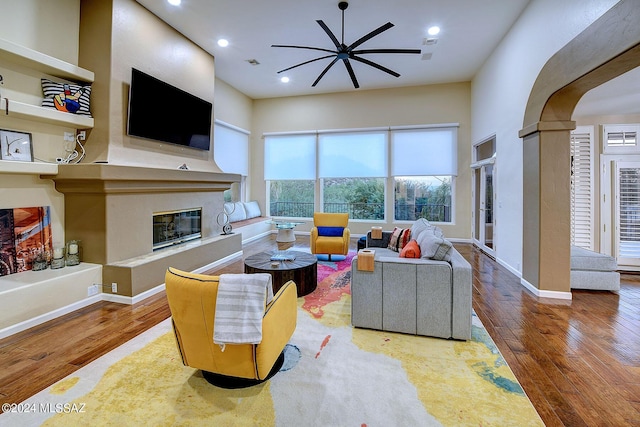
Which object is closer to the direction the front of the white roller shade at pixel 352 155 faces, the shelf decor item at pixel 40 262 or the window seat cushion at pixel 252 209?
the shelf decor item

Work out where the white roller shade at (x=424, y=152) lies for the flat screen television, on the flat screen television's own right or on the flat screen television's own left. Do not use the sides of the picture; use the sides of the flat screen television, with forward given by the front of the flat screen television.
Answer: on the flat screen television's own left

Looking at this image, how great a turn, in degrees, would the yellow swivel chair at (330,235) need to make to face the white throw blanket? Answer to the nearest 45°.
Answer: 0° — it already faces it

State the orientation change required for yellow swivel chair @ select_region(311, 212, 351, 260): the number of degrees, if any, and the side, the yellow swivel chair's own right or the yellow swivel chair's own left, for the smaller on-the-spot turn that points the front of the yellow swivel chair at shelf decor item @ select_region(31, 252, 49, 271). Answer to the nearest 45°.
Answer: approximately 45° to the yellow swivel chair's own right

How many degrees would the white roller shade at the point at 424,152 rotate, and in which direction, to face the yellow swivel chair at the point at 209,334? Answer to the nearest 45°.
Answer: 0° — it already faces it

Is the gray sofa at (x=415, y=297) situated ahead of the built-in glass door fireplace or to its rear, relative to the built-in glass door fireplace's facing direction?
ahead

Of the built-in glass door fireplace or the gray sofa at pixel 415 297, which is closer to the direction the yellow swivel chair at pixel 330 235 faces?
the gray sofa

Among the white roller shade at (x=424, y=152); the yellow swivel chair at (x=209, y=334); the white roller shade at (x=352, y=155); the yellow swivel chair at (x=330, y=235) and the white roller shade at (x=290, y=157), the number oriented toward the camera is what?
4
